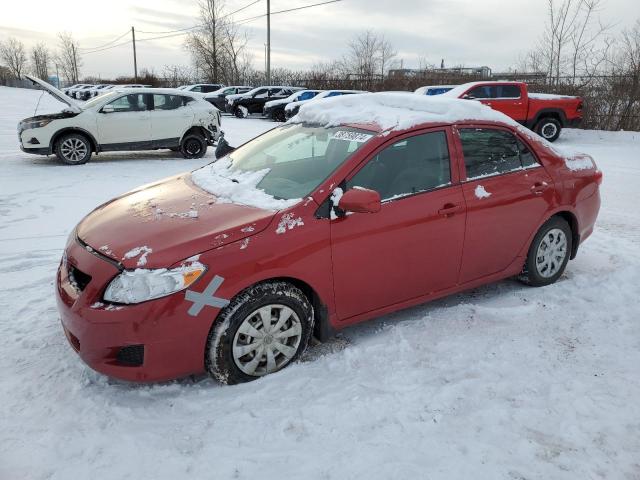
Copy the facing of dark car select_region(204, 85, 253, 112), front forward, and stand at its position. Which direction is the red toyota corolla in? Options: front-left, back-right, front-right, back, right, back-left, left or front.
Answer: front-left

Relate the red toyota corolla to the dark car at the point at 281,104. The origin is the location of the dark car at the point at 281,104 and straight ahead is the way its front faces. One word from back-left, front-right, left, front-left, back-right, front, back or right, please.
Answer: front-left

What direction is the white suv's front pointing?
to the viewer's left

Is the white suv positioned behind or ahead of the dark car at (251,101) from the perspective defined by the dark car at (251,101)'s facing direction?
ahead

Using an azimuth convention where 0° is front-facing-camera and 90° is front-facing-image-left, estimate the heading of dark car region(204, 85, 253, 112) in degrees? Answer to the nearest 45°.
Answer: approximately 45°

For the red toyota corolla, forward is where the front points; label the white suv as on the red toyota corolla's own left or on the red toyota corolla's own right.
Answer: on the red toyota corolla's own right

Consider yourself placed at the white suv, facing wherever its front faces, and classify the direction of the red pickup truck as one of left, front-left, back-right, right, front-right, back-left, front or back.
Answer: back

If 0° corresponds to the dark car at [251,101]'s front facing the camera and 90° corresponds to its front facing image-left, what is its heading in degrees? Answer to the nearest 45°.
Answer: approximately 45°
